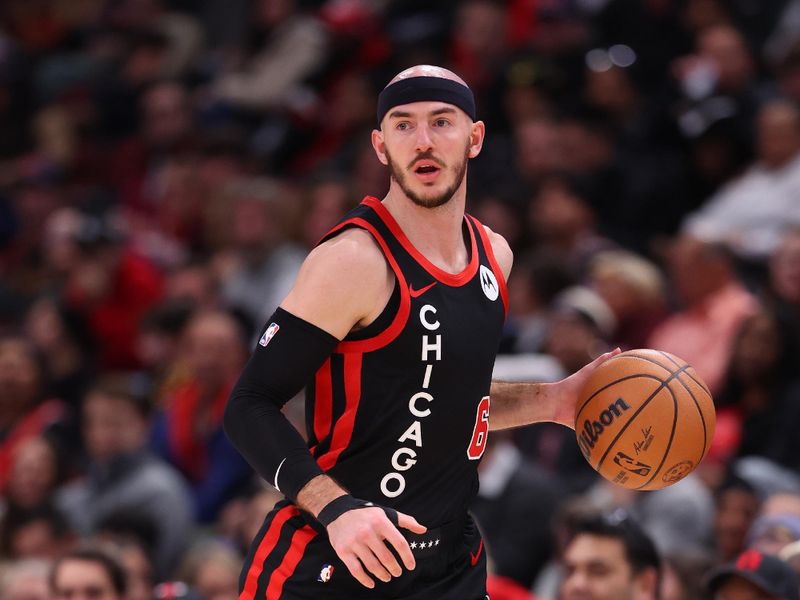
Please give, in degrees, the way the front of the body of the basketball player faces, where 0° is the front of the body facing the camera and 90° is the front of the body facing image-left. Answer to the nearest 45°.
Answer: approximately 315°
